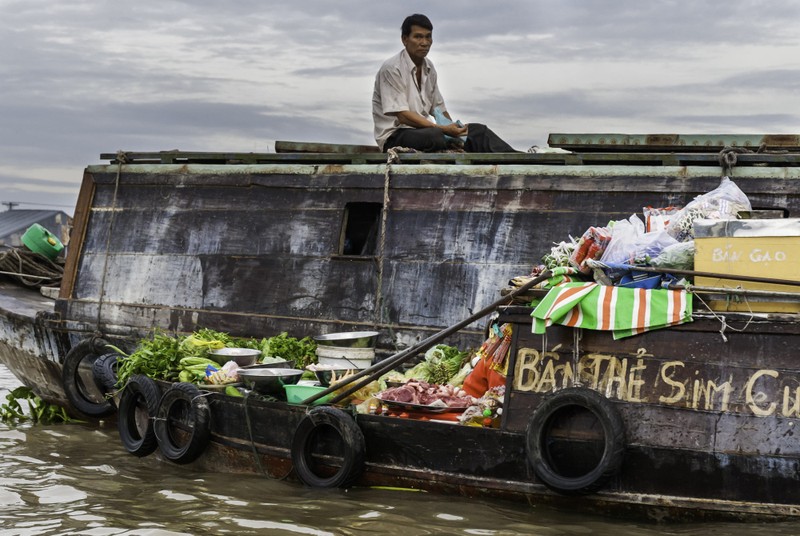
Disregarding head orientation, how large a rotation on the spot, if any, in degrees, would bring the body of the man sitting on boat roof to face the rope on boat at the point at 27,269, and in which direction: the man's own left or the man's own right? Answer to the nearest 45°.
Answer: approximately 180°

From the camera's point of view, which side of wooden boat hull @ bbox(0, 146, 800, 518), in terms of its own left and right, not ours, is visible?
left

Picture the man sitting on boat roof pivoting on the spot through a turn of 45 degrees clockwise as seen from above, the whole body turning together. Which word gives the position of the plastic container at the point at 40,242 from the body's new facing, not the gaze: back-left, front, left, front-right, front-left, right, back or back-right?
back-right

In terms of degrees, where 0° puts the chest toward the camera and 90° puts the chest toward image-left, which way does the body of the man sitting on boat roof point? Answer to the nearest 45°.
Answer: approximately 315°
